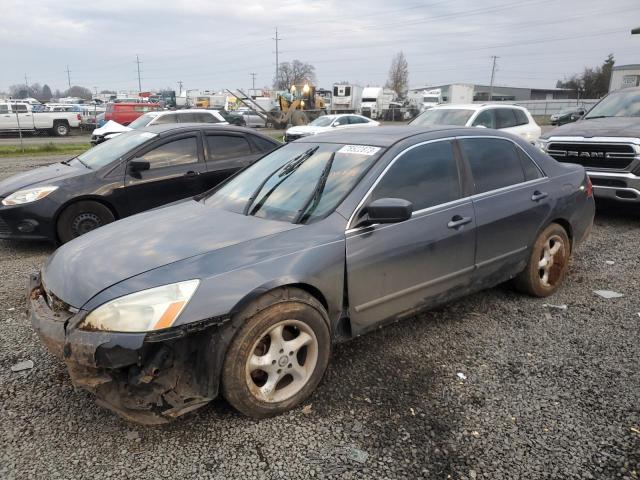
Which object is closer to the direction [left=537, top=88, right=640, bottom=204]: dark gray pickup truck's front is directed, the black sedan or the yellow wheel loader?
the black sedan

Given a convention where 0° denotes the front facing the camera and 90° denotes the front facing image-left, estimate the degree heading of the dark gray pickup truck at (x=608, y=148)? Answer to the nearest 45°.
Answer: approximately 45°

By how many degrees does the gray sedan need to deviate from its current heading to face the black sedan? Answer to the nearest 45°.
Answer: approximately 90° to its right

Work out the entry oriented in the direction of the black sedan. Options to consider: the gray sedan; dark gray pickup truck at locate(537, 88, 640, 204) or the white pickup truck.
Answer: the dark gray pickup truck

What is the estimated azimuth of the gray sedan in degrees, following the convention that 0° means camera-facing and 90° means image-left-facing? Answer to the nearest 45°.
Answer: approximately 45°

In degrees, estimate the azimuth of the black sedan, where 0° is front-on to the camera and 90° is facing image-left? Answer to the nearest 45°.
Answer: approximately 45°
